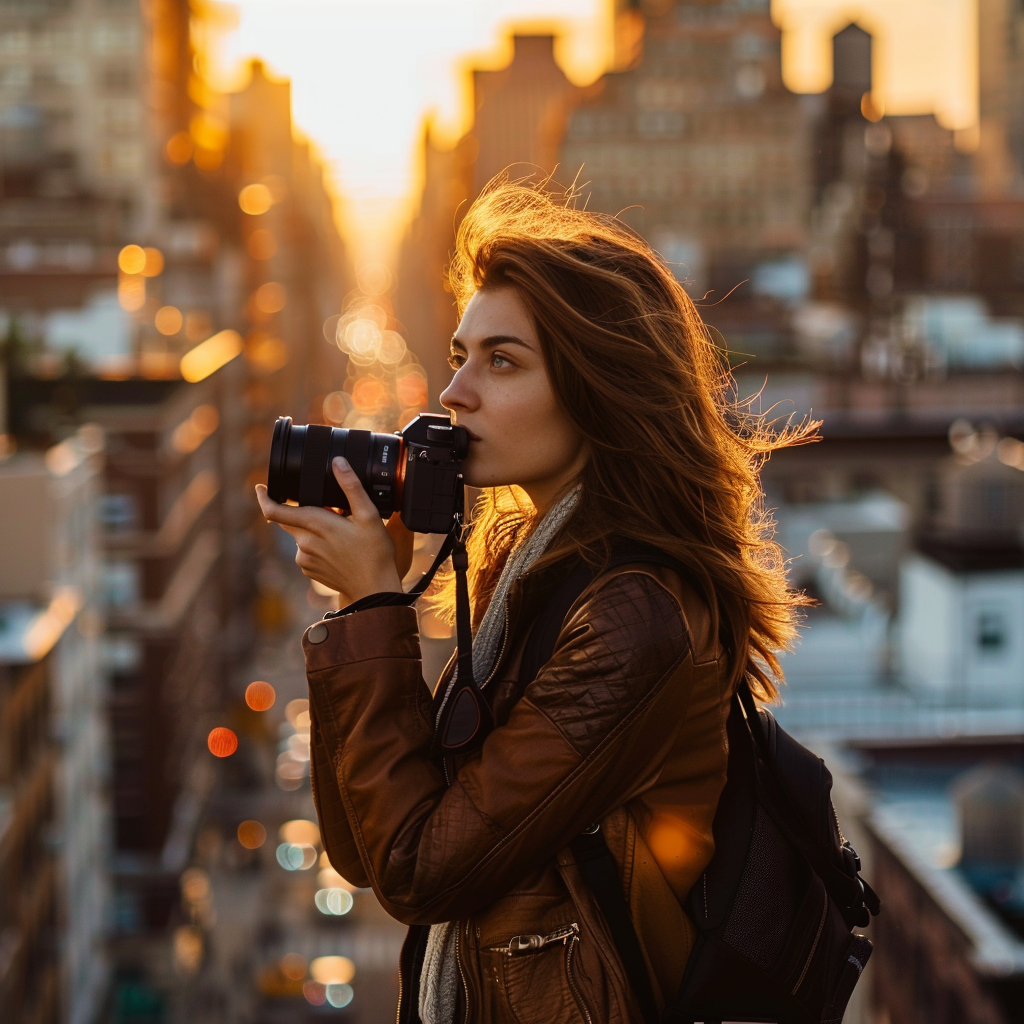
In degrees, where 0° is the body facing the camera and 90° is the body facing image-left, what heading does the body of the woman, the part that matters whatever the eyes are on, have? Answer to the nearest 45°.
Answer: approximately 90°

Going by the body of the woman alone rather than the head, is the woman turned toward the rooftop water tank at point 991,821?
no
